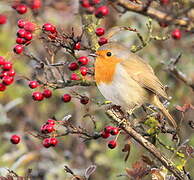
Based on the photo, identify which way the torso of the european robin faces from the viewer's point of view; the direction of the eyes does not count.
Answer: to the viewer's left

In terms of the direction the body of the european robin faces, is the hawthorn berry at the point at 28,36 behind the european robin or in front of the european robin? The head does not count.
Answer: in front
